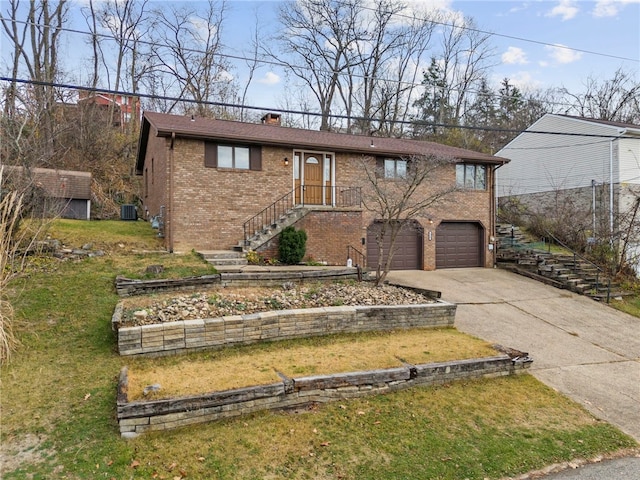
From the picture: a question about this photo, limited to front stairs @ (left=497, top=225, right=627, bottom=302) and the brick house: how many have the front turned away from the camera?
0

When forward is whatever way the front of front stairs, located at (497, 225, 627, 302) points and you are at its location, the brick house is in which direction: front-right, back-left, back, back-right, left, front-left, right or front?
right

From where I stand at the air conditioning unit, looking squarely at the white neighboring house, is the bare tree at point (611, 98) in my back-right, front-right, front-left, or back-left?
front-left

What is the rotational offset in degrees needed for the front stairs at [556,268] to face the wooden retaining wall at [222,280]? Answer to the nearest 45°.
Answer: approximately 90° to its right

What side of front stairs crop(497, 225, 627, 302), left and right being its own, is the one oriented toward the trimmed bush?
right

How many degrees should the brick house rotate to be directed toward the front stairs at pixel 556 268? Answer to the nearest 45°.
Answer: approximately 45° to its left

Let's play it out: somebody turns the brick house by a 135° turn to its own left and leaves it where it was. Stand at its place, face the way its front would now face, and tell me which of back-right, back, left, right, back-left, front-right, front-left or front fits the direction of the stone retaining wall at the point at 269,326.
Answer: back

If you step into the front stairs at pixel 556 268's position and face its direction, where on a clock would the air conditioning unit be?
The air conditioning unit is roughly at 4 o'clock from the front stairs.

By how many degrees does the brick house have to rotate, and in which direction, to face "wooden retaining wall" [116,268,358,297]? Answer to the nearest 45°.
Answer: approximately 45° to its right

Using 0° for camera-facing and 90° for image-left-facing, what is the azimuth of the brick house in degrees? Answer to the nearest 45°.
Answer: approximately 315°

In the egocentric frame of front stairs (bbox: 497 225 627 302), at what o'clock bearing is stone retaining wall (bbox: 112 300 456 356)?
The stone retaining wall is roughly at 2 o'clock from the front stairs.
